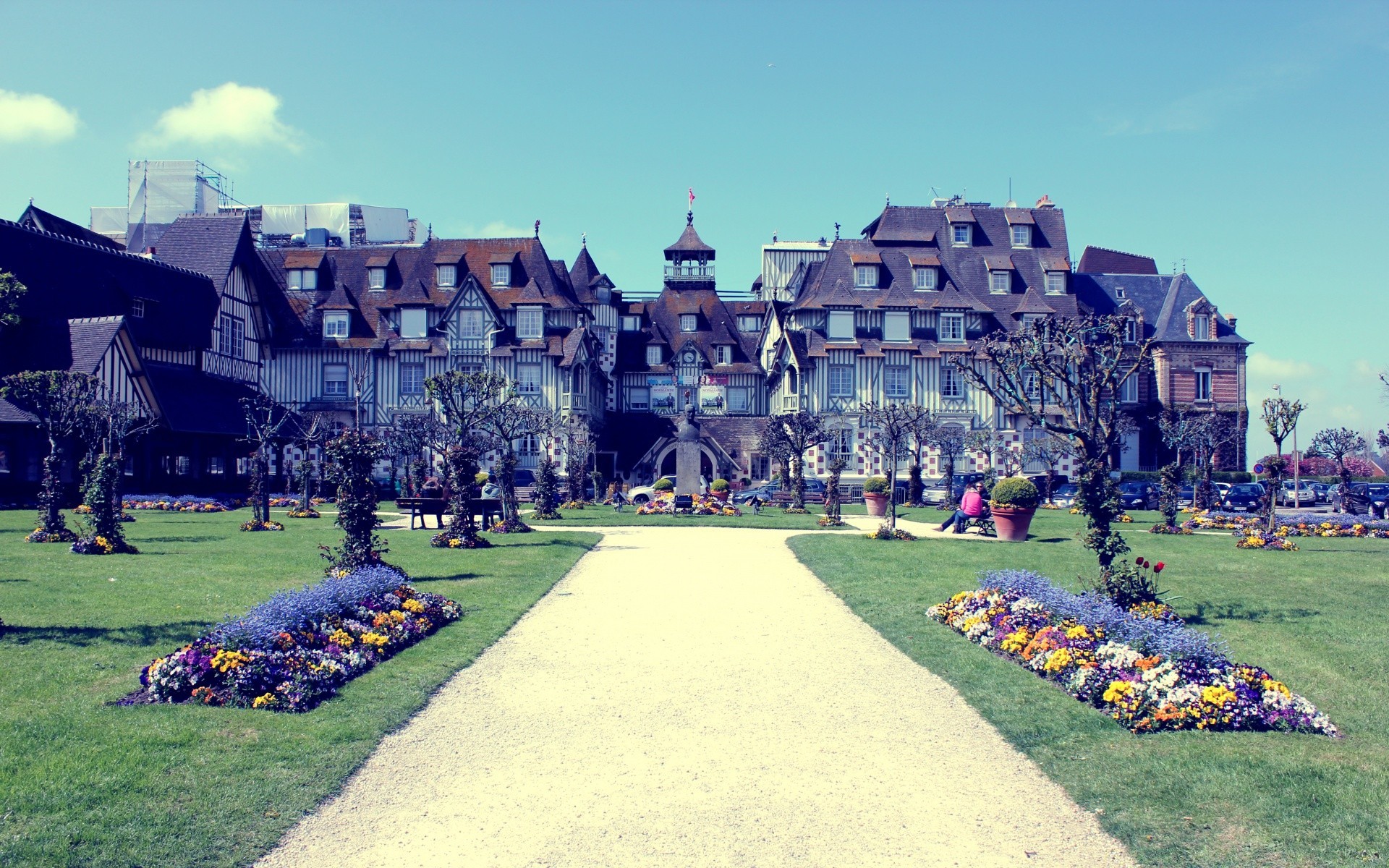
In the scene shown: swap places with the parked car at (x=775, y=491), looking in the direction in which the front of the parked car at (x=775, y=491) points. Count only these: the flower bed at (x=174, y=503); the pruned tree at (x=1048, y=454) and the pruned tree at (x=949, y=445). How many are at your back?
2

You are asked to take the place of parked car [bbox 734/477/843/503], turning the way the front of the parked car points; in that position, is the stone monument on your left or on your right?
on your left

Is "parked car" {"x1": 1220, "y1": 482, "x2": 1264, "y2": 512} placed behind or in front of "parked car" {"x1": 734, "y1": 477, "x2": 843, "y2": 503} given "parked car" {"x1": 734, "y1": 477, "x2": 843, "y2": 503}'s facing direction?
behind

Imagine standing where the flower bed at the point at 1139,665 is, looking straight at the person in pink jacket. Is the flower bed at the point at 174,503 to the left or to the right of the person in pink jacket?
left

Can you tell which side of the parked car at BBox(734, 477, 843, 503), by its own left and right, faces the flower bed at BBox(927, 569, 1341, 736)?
left

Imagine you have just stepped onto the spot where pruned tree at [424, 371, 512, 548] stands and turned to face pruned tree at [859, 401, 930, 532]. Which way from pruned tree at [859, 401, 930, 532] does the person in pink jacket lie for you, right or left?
right

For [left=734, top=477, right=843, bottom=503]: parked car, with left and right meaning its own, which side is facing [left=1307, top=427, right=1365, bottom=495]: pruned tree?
back

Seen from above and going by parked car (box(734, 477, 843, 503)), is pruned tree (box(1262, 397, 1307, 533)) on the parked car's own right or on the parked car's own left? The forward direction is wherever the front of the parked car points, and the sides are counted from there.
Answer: on the parked car's own left

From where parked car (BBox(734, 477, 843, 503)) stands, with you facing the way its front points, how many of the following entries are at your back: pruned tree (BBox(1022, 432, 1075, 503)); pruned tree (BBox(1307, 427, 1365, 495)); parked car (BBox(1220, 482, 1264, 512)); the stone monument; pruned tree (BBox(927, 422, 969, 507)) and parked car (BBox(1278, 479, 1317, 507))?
5

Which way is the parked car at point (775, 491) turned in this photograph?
to the viewer's left

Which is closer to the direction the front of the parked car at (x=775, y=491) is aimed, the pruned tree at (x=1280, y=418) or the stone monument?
the stone monument

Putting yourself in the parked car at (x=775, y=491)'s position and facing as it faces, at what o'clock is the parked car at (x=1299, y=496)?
the parked car at (x=1299, y=496) is roughly at 6 o'clock from the parked car at (x=775, y=491).

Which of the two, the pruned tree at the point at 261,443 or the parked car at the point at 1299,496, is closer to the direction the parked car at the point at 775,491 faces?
the pruned tree

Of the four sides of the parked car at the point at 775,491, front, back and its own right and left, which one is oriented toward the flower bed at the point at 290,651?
left

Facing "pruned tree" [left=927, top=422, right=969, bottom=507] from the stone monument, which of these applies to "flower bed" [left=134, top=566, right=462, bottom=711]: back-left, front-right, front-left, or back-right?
back-right

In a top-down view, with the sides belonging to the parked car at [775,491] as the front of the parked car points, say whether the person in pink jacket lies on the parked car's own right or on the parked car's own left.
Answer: on the parked car's own left
